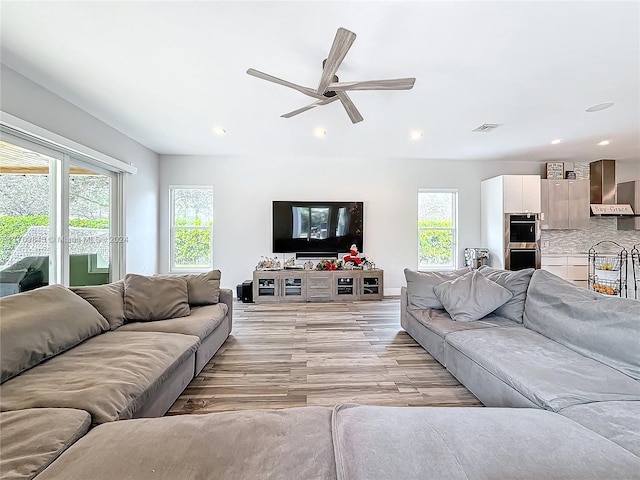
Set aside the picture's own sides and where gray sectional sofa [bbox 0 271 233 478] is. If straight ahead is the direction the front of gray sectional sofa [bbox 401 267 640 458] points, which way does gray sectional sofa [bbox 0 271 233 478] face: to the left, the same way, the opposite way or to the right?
the opposite way

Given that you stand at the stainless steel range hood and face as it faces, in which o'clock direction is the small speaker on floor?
The small speaker on floor is roughly at 3 o'clock from the stainless steel range hood.

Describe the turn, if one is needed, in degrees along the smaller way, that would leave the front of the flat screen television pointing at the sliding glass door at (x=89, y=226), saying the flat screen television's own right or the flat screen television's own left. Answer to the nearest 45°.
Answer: approximately 45° to the flat screen television's own right

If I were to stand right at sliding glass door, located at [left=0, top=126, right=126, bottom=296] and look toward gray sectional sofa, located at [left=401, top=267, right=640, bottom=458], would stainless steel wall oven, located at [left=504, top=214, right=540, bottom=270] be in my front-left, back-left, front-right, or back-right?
front-left

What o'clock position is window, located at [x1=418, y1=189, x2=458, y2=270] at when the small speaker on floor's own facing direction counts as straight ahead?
The window is roughly at 9 o'clock from the small speaker on floor.

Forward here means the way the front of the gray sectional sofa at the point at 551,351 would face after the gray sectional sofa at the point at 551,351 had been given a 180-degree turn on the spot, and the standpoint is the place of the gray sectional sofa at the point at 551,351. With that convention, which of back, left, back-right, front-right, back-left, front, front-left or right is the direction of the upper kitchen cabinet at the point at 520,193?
front-left

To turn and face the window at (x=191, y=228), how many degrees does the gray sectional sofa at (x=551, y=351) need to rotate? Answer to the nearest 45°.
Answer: approximately 45° to its right

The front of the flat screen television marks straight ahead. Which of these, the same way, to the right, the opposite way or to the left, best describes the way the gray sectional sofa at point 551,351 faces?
to the right

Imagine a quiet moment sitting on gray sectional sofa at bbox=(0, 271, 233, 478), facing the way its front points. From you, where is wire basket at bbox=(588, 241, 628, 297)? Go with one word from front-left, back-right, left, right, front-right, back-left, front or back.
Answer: front-left

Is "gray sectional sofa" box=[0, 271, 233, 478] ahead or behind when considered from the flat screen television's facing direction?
ahead

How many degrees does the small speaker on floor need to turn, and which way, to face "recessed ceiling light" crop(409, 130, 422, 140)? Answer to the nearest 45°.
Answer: approximately 45° to its left

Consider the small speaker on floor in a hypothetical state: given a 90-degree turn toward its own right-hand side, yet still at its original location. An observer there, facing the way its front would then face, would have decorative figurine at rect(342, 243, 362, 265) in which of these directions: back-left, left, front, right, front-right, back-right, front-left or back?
back

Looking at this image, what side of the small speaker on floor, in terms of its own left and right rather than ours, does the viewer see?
front

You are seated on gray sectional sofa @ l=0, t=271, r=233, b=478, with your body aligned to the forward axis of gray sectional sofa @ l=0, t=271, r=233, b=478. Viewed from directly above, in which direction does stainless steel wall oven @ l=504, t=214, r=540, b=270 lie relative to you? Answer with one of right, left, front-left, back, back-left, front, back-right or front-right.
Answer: front-left

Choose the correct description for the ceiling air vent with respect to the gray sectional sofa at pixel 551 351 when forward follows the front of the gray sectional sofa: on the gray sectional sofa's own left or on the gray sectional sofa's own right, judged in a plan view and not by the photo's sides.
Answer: on the gray sectional sofa's own right

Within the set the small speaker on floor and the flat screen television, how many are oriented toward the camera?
2

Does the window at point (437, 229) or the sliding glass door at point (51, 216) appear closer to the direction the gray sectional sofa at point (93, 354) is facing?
the window

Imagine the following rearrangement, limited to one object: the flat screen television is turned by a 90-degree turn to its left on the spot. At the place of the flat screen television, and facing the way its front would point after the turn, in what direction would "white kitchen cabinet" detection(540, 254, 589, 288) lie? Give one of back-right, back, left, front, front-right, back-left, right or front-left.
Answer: front

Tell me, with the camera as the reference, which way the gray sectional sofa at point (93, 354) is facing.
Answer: facing the viewer and to the right of the viewer

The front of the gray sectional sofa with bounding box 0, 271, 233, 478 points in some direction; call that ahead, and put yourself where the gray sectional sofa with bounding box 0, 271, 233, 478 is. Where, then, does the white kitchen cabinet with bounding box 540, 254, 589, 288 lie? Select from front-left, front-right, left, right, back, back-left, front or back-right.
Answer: front-left
